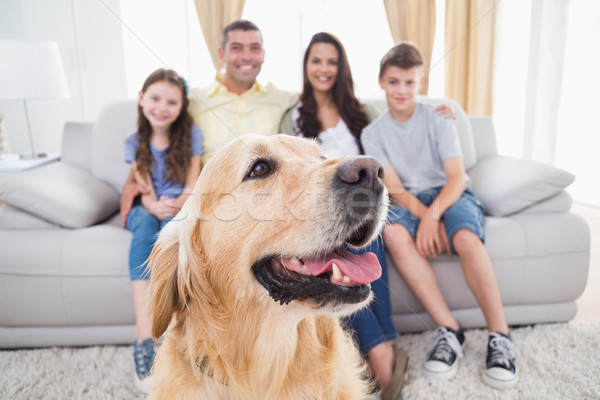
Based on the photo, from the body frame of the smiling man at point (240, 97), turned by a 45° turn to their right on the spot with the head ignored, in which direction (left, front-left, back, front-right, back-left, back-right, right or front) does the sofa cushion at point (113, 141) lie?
right

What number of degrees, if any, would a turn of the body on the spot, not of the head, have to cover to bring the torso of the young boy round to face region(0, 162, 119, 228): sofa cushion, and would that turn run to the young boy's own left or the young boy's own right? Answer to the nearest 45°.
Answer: approximately 90° to the young boy's own right

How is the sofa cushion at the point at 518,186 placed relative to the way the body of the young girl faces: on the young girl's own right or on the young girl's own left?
on the young girl's own left

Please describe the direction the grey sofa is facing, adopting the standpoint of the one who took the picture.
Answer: facing the viewer

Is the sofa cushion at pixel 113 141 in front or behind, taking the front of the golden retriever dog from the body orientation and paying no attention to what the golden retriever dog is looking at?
behind

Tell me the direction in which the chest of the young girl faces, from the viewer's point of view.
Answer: toward the camera

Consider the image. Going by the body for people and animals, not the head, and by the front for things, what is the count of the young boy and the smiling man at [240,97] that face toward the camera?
2

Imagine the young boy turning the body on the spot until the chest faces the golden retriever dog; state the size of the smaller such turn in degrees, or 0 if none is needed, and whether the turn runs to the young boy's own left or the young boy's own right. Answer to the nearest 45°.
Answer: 0° — they already face it

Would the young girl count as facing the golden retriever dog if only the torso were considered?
yes
